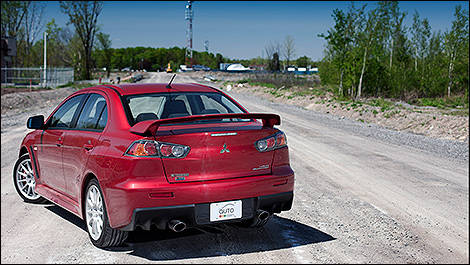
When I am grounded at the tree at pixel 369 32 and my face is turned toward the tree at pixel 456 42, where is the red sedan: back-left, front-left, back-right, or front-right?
back-right

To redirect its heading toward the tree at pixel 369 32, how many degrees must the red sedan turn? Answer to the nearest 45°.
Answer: approximately 90° to its right

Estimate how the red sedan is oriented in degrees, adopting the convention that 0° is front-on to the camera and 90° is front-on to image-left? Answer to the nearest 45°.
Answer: approximately 135°

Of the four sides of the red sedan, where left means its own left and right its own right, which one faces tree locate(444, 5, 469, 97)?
right
